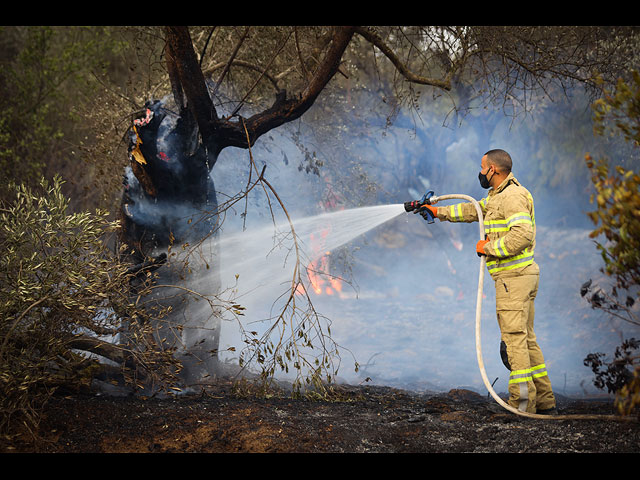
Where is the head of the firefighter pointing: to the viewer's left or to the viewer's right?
to the viewer's left

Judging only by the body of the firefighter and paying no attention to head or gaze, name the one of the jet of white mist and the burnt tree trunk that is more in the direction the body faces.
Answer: the burnt tree trunk

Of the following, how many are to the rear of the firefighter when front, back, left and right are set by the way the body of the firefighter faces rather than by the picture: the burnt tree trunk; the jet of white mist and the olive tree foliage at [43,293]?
0

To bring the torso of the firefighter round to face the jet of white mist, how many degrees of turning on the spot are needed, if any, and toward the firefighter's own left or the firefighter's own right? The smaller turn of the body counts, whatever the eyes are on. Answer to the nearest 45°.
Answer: approximately 45° to the firefighter's own right

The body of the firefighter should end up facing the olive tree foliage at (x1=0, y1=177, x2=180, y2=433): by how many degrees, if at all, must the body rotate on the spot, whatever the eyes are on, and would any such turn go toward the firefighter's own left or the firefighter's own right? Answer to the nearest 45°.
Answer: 0° — they already face it

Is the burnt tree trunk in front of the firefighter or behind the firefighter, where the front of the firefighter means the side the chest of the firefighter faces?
in front

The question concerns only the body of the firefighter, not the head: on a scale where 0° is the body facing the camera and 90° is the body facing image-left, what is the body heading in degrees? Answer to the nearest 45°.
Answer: approximately 90°
